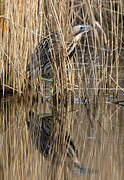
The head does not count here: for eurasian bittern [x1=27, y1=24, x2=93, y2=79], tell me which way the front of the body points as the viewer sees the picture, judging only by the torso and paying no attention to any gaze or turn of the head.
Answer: to the viewer's right
